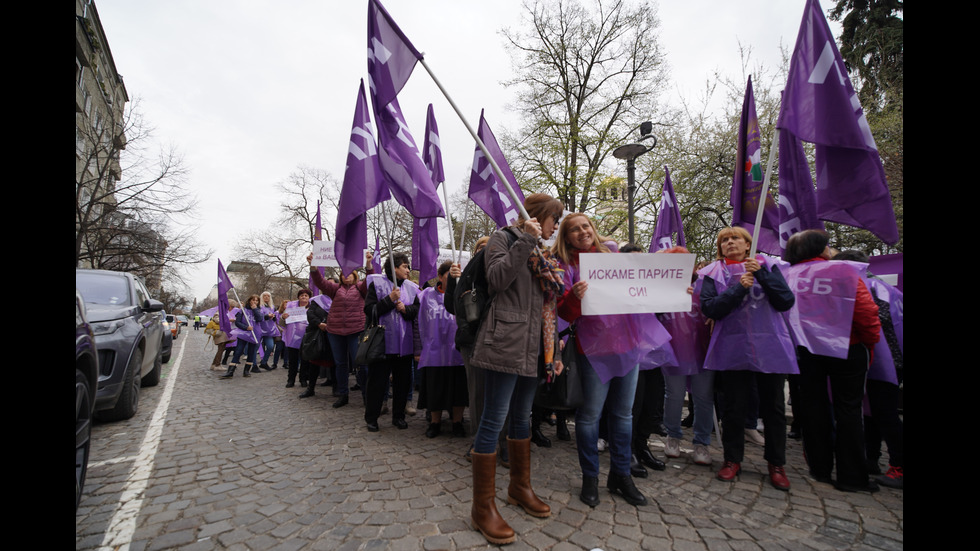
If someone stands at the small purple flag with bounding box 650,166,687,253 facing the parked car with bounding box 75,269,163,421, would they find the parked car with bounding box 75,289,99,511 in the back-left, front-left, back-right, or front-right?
front-left

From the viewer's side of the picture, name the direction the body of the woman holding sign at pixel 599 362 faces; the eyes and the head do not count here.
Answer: toward the camera

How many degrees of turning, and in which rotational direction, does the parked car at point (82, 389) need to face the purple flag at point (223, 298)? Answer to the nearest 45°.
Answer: approximately 135° to its right

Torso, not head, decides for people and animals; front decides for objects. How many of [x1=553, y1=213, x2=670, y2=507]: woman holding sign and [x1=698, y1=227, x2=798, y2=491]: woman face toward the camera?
2

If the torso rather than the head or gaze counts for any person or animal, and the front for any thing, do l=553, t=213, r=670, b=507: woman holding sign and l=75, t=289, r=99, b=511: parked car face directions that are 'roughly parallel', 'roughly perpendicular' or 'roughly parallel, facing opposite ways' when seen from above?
roughly parallel

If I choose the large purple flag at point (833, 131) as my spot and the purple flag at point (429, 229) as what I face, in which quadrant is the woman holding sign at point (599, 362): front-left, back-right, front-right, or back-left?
front-left

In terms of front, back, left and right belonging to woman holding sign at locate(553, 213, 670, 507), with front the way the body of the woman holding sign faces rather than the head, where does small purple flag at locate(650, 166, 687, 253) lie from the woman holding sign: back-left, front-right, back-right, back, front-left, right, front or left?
back

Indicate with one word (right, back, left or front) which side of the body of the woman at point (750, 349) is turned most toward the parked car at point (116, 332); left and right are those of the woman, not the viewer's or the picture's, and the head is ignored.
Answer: right

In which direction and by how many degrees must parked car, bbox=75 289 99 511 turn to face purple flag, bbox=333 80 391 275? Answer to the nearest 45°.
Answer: approximately 135° to its left

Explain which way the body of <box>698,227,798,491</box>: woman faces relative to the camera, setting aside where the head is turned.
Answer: toward the camera

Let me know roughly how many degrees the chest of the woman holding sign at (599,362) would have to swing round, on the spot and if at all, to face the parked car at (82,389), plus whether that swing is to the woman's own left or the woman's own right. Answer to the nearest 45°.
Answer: approximately 45° to the woman's own right

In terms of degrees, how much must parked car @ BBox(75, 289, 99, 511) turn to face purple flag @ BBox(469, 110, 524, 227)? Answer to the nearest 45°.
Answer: approximately 135° to its left

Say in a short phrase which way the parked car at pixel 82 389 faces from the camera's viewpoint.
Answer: facing the viewer and to the left of the viewer

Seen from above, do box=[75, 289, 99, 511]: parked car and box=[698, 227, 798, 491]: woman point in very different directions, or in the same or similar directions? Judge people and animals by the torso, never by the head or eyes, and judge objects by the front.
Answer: same or similar directions
